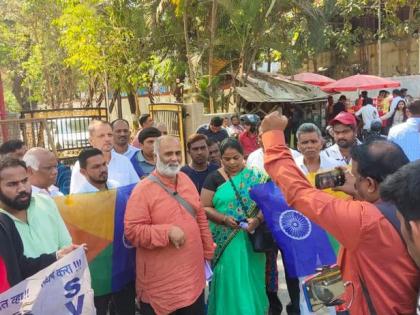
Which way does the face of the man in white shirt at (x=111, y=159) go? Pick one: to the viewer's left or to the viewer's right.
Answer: to the viewer's right

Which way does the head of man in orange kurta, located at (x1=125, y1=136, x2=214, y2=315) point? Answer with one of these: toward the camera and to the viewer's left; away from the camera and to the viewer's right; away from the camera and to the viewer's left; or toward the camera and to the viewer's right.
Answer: toward the camera and to the viewer's right

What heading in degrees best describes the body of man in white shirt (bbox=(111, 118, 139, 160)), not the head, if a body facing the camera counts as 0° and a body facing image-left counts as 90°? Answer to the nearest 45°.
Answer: approximately 0°

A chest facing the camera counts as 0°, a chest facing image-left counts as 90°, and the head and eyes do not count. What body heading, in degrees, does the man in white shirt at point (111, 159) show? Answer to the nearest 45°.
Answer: approximately 315°

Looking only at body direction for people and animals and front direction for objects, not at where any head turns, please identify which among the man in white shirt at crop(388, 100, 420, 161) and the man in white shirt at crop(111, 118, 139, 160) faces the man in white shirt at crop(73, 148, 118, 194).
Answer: the man in white shirt at crop(111, 118, 139, 160)

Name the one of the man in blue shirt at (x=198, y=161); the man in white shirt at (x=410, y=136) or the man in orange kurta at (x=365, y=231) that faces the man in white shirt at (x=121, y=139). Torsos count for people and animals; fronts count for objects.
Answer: the man in orange kurta

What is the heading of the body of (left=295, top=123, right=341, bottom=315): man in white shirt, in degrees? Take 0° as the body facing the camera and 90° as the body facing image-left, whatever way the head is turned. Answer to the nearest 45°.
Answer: approximately 0°
